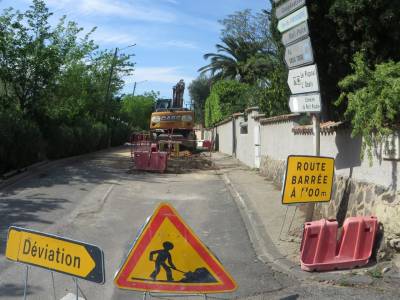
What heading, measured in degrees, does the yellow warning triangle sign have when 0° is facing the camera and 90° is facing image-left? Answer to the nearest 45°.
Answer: approximately 0°

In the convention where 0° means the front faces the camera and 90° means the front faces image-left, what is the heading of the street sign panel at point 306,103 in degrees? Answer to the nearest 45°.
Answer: approximately 0°

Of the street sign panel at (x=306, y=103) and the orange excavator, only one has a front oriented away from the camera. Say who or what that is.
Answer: the orange excavator

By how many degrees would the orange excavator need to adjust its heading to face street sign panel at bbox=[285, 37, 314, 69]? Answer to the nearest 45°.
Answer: approximately 180°

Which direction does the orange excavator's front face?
away from the camera

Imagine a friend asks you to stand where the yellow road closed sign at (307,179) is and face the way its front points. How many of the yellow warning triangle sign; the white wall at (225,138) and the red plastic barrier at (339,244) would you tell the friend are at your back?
1

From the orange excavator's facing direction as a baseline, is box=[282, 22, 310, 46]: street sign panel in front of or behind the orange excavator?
behind

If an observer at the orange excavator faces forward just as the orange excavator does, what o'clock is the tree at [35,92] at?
The tree is roughly at 7 o'clock from the orange excavator.

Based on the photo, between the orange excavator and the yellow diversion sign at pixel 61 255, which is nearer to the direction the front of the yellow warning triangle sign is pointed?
the yellow diversion sign
